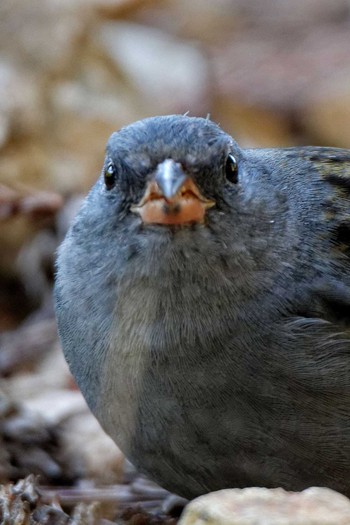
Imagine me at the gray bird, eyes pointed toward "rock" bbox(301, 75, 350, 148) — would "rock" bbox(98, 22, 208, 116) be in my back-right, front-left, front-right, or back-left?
front-left

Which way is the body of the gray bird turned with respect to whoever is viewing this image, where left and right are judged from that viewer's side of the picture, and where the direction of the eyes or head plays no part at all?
facing the viewer and to the left of the viewer
